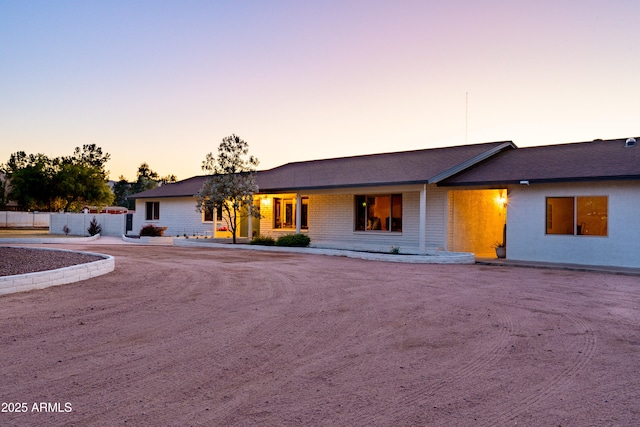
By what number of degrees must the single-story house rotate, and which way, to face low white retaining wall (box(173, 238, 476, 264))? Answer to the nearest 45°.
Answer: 0° — it already faces it

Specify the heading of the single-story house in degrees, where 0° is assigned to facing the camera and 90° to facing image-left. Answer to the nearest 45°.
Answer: approximately 45°

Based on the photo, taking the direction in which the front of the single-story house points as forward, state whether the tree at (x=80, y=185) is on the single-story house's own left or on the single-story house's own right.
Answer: on the single-story house's own right

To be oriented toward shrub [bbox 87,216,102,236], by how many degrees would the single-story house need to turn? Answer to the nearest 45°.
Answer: approximately 45° to its right

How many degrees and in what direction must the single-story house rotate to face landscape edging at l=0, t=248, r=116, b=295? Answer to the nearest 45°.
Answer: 0° — it already faces it

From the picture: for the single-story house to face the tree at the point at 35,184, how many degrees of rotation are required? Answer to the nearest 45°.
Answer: approximately 90° to its right

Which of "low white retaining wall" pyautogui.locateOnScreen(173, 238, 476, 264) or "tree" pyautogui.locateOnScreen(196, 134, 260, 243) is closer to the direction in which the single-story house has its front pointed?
the low white retaining wall

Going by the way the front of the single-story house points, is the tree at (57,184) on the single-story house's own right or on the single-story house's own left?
on the single-story house's own right

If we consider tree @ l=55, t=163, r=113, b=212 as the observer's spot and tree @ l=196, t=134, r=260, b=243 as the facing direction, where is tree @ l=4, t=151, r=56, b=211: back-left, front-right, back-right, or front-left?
back-right

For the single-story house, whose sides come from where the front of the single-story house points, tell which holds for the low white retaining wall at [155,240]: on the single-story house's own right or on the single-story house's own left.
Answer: on the single-story house's own right
